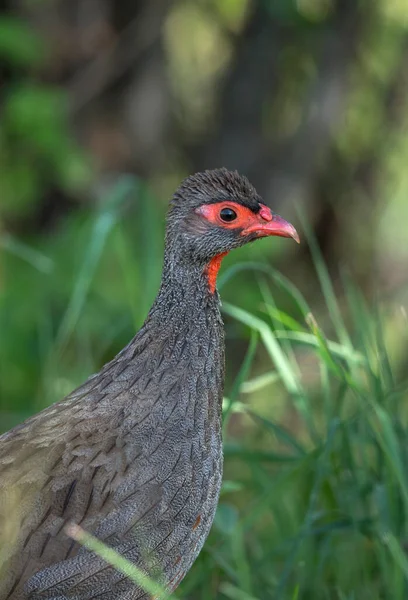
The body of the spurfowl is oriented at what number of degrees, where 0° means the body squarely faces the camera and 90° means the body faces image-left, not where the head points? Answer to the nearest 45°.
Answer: approximately 270°
